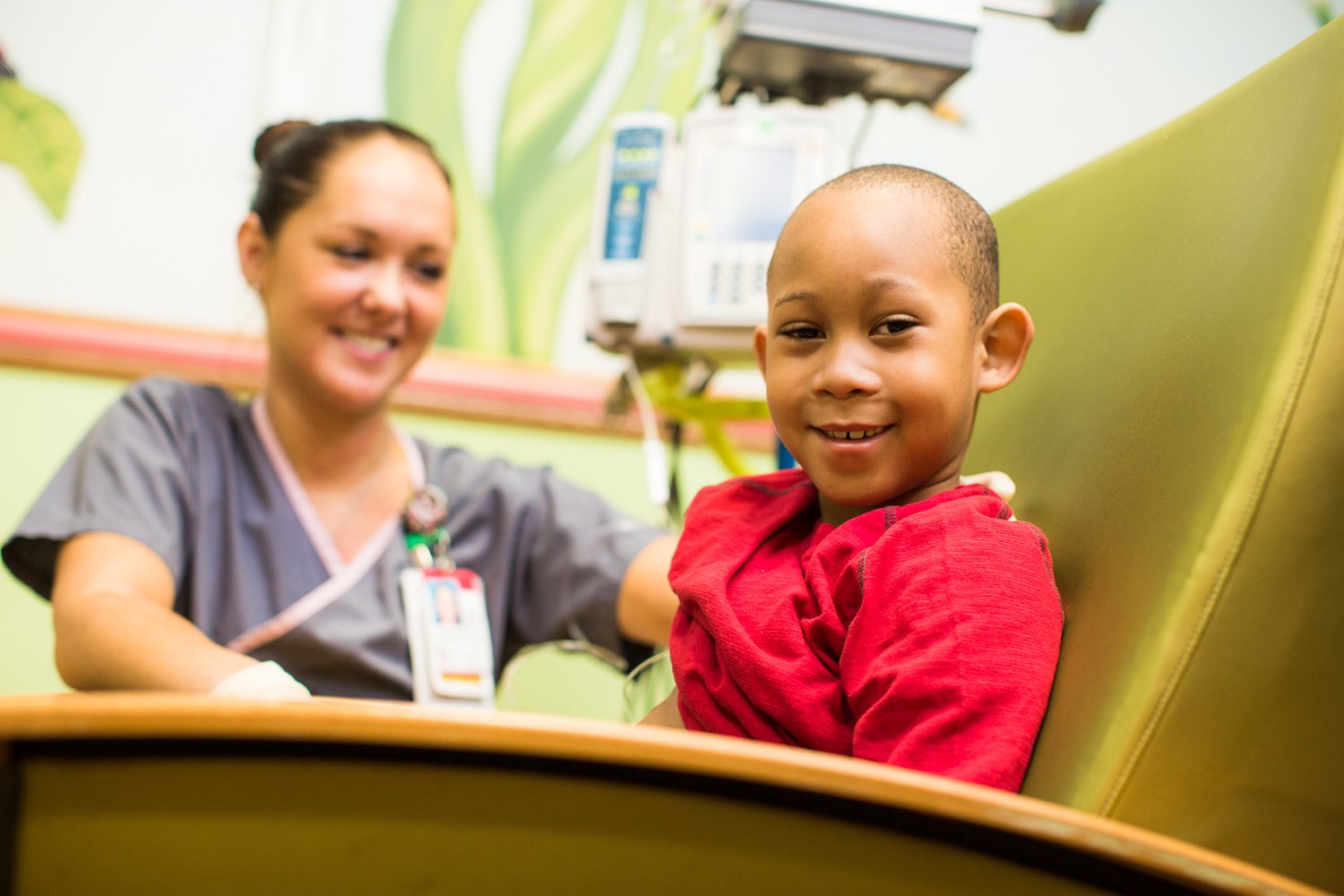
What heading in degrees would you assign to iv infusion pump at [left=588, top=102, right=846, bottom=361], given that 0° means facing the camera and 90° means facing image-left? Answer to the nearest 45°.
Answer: approximately 0°

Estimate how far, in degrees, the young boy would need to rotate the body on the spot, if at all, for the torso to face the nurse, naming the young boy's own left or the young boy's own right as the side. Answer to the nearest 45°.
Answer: approximately 90° to the young boy's own right

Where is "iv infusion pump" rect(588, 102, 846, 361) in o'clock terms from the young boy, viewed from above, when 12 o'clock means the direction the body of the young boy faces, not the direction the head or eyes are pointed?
The iv infusion pump is roughly at 4 o'clock from the young boy.

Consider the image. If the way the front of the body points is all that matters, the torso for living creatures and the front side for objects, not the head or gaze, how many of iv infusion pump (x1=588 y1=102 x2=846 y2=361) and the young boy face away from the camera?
0

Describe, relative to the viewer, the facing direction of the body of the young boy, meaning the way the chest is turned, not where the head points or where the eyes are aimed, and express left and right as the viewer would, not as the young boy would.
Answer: facing the viewer and to the left of the viewer

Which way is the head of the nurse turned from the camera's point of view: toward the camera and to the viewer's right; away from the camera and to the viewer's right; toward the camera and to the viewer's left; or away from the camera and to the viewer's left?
toward the camera and to the viewer's right
